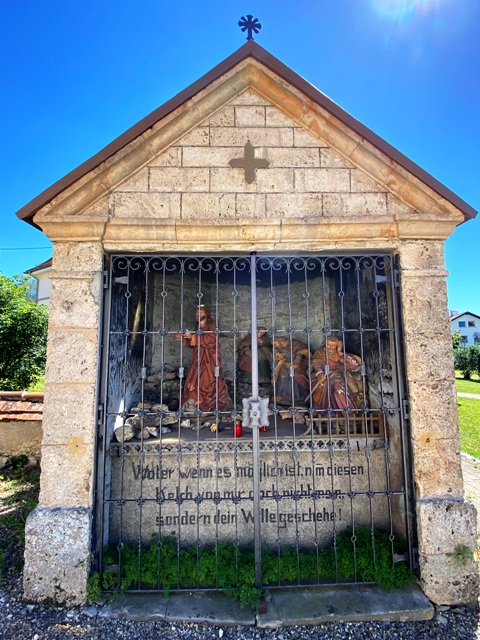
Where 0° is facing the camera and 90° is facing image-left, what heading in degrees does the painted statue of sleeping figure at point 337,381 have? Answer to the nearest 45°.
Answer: approximately 0°

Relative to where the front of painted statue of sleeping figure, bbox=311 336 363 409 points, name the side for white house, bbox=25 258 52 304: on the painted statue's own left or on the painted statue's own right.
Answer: on the painted statue's own right

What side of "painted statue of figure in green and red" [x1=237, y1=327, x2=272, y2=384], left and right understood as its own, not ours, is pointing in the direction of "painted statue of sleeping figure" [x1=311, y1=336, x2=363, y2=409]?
left

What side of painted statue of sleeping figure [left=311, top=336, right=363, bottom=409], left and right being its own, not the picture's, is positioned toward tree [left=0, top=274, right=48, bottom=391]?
right

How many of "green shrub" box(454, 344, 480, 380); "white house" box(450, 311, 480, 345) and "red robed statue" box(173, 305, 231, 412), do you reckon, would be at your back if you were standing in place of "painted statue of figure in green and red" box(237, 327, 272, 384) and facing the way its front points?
2

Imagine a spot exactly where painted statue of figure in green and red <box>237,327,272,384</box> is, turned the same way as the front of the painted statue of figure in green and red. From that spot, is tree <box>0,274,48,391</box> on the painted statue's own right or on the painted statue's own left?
on the painted statue's own right

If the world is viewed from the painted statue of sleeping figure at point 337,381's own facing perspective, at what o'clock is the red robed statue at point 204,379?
The red robed statue is roughly at 3 o'clock from the painted statue of sleeping figure.

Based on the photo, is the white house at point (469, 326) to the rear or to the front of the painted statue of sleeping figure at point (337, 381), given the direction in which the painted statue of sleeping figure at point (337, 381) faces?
to the rear

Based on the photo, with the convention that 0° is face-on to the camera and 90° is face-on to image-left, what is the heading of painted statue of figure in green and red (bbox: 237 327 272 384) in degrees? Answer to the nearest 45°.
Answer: approximately 45°
